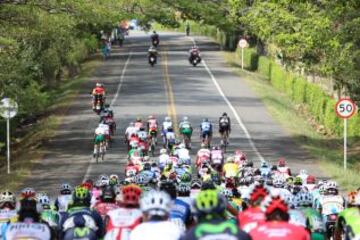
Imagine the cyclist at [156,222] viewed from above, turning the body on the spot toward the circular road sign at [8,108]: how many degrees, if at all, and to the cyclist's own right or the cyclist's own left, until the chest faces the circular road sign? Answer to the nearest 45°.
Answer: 0° — they already face it

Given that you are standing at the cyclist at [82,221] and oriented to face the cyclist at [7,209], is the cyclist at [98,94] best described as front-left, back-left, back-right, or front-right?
front-right

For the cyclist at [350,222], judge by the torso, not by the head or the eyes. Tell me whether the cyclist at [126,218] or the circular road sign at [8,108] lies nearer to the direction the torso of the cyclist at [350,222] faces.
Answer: the circular road sign

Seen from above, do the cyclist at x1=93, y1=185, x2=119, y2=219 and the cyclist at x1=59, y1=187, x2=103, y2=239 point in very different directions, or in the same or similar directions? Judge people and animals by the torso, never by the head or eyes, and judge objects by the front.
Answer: same or similar directions

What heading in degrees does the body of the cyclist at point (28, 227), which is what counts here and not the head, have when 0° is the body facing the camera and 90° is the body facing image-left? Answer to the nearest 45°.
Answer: approximately 180°

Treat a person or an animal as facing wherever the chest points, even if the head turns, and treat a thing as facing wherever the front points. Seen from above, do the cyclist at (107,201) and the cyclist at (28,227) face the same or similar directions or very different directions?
same or similar directions

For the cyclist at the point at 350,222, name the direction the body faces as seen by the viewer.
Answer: away from the camera

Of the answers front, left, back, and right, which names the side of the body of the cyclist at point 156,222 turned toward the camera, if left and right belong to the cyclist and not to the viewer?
back
